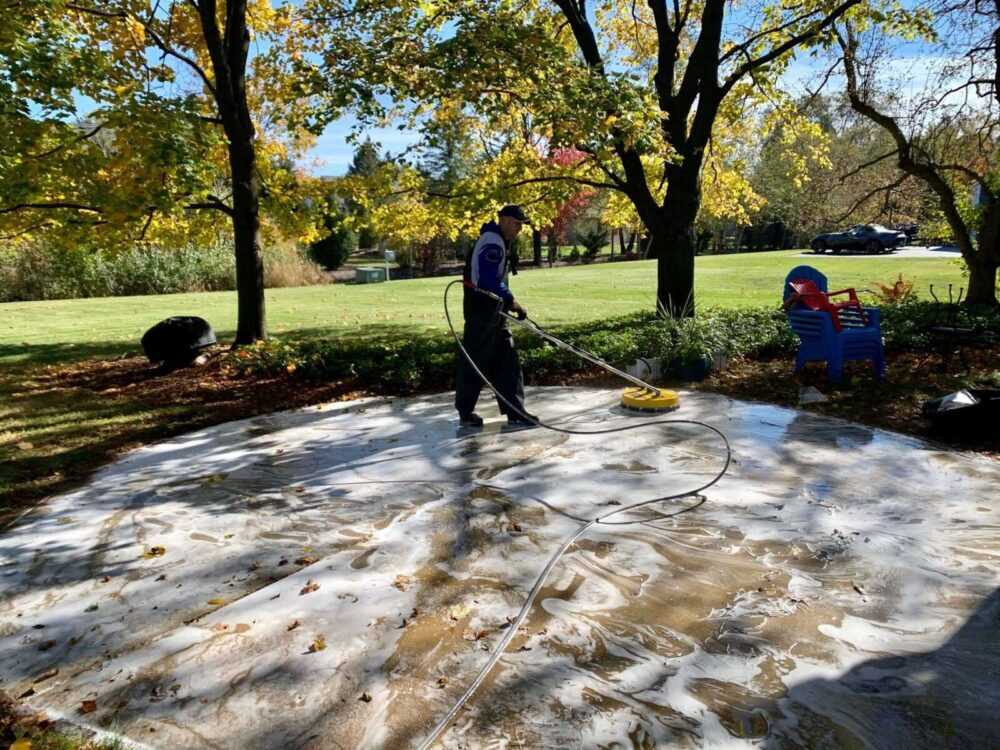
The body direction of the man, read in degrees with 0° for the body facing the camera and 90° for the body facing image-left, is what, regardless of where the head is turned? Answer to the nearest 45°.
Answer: approximately 270°

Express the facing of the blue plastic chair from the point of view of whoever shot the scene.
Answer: facing the viewer and to the right of the viewer

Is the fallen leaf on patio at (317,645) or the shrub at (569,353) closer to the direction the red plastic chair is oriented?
the fallen leaf on patio

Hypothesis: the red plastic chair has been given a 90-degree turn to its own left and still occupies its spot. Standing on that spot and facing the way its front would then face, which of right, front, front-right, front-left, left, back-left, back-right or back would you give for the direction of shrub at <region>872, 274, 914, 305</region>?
front-left

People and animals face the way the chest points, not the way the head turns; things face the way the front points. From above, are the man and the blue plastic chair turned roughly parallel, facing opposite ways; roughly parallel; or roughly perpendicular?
roughly perpendicular

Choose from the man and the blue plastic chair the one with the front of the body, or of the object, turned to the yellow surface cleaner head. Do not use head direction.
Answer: the man

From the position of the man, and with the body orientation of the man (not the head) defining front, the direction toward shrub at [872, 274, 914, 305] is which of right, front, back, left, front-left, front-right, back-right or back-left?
front-left

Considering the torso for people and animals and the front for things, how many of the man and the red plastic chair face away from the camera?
0

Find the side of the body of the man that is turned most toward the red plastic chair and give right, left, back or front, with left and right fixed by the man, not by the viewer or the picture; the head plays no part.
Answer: front

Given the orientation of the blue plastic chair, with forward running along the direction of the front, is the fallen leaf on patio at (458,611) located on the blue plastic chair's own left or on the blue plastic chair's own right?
on the blue plastic chair's own right

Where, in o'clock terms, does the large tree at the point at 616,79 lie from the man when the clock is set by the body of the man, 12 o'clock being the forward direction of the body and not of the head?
The large tree is roughly at 10 o'clock from the man.

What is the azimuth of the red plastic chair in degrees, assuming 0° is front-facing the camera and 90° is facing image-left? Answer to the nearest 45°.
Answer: approximately 315°

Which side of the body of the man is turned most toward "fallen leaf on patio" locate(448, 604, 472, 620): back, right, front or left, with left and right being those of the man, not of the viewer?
right

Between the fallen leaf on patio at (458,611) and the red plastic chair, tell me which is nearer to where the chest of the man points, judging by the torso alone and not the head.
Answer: the red plastic chair
